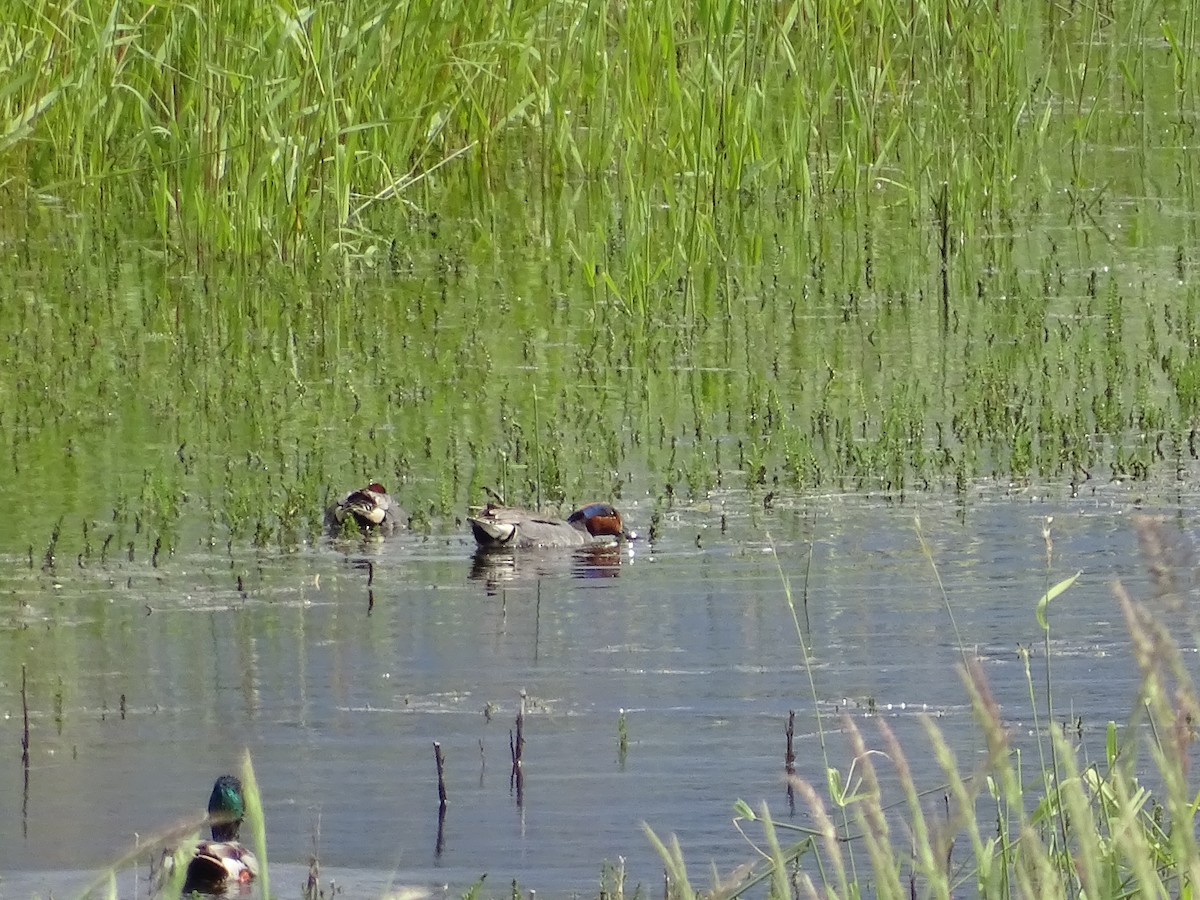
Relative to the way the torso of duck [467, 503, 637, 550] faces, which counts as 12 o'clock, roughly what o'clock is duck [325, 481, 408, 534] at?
duck [325, 481, 408, 534] is roughly at 6 o'clock from duck [467, 503, 637, 550].

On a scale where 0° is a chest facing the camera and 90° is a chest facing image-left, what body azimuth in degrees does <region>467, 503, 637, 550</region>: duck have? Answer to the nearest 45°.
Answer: approximately 270°
